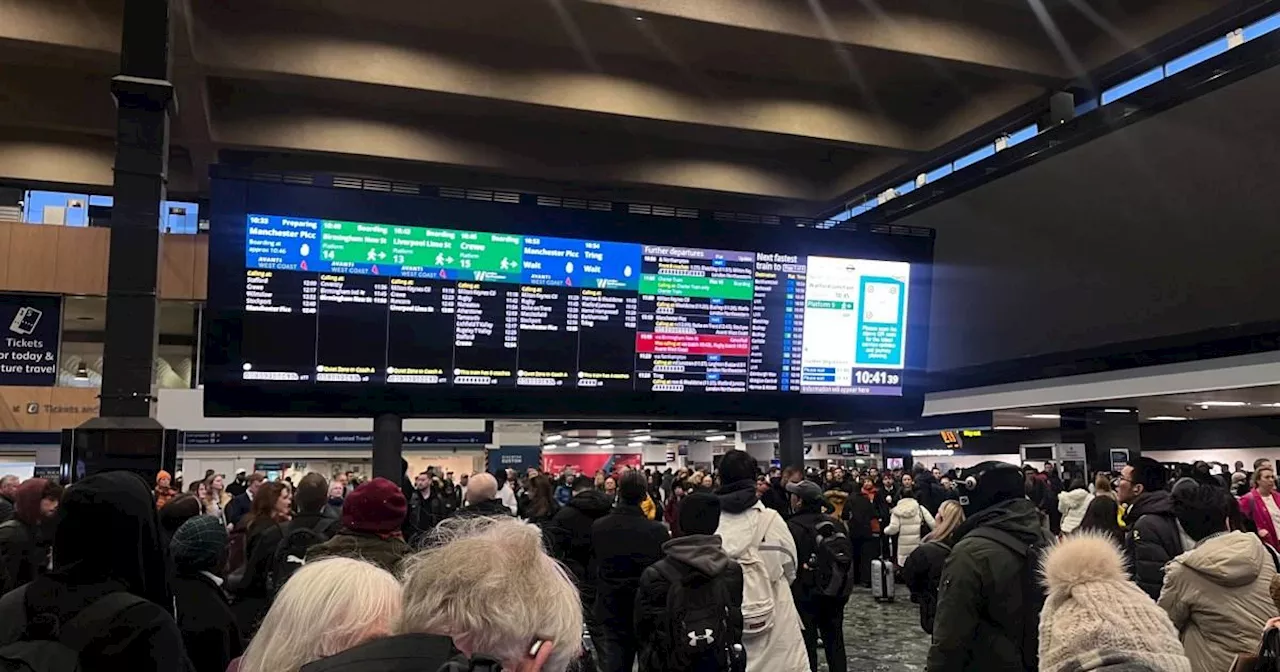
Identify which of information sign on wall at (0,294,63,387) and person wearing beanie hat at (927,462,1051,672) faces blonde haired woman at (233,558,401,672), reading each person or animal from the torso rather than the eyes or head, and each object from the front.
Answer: the information sign on wall

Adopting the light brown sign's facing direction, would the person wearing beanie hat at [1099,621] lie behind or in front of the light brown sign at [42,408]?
in front

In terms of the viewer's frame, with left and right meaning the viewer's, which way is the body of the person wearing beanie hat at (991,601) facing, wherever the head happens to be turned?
facing away from the viewer and to the left of the viewer

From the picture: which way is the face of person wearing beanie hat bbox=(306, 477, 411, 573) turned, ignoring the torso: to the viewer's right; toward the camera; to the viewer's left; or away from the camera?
away from the camera

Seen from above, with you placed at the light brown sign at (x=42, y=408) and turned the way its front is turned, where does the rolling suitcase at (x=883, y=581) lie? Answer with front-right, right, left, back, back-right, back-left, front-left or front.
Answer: front-left

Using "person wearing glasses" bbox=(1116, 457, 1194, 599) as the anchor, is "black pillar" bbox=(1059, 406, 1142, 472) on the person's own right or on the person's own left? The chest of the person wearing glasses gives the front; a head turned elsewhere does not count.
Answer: on the person's own right

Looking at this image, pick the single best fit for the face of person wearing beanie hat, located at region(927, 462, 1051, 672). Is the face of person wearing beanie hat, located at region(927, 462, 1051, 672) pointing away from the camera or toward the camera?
away from the camera

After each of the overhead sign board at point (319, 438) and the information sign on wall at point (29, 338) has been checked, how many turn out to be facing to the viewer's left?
0

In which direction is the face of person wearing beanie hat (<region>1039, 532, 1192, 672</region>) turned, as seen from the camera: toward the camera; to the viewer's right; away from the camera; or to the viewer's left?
away from the camera

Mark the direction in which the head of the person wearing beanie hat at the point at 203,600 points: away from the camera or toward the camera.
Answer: away from the camera

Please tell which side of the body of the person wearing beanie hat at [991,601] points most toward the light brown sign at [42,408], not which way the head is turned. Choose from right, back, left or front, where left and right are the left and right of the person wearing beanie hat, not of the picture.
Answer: front

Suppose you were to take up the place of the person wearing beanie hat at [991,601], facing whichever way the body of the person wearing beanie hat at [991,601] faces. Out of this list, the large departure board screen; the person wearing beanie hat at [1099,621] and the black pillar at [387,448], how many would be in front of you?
2
